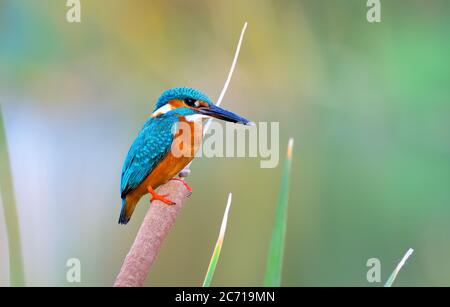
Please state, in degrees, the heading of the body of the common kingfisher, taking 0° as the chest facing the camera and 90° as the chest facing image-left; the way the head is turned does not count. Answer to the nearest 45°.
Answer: approximately 270°

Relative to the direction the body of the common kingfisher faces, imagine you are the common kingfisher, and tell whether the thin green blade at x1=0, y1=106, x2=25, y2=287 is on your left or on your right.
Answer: on your right
